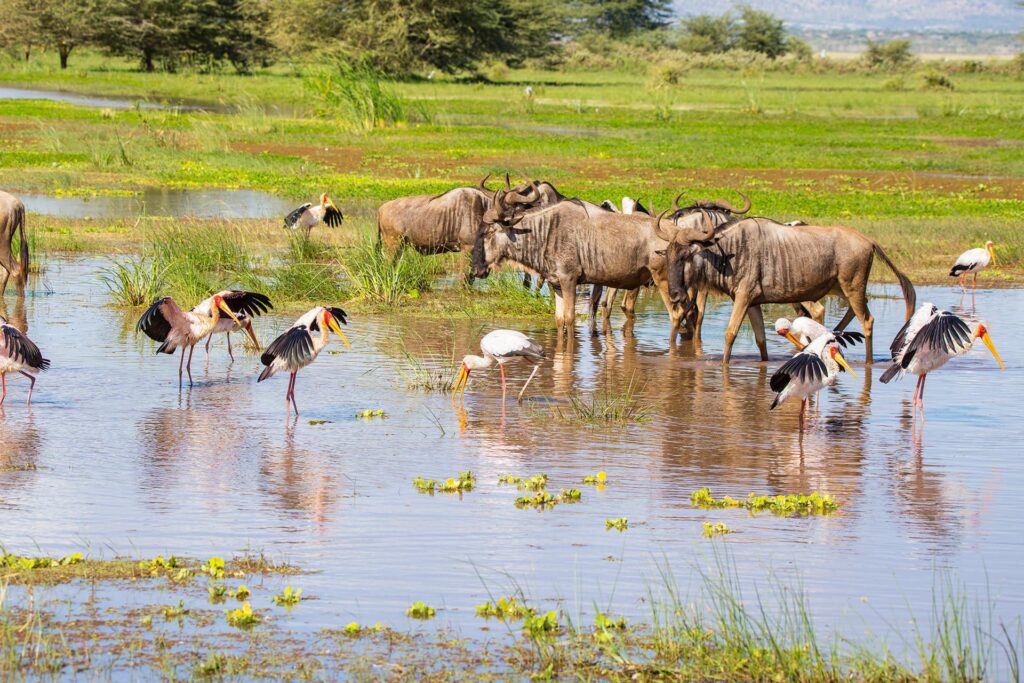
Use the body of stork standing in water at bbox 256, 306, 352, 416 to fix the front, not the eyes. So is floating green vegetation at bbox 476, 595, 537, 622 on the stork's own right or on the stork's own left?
on the stork's own right

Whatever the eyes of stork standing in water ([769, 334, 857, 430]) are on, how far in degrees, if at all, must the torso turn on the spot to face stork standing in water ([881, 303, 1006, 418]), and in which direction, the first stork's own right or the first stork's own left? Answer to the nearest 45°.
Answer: approximately 45° to the first stork's own left

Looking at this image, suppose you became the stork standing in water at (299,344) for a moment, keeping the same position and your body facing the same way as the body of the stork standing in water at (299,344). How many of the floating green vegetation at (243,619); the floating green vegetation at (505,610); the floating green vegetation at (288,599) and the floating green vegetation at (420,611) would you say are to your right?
4

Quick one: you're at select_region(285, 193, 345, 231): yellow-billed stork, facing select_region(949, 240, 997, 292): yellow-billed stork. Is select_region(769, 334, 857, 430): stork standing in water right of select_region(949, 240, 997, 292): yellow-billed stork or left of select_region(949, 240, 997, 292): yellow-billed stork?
right

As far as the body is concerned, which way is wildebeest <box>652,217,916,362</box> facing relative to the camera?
to the viewer's left

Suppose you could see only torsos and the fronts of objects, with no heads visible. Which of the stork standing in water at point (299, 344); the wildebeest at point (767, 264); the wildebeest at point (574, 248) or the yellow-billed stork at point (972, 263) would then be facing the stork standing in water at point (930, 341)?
the stork standing in water at point (299, 344)

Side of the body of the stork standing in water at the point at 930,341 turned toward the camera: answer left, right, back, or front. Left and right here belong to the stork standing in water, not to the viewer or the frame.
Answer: right

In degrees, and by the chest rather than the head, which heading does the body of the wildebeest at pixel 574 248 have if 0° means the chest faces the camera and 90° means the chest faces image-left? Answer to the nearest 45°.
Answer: approximately 90°

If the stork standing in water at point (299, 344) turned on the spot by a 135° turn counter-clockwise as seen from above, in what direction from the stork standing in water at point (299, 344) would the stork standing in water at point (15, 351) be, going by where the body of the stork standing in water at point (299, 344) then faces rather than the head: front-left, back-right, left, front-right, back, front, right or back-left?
front-left

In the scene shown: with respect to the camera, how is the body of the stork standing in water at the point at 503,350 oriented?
to the viewer's left

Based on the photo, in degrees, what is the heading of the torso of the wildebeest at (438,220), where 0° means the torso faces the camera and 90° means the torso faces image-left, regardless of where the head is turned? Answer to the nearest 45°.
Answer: approximately 270°

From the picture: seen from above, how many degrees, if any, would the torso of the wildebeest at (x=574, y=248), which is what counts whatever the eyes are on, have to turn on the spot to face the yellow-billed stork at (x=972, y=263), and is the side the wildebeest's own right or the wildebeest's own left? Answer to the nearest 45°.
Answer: approximately 135° to the wildebeest's own right

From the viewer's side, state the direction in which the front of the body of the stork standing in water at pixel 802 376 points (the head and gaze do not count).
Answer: to the viewer's right

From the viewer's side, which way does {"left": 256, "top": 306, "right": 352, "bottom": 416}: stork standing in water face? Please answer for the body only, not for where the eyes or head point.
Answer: to the viewer's right

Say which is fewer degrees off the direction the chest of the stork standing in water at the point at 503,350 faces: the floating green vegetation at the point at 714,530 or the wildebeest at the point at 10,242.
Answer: the wildebeest
